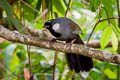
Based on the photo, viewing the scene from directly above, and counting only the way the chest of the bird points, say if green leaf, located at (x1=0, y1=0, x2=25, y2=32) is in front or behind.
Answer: in front

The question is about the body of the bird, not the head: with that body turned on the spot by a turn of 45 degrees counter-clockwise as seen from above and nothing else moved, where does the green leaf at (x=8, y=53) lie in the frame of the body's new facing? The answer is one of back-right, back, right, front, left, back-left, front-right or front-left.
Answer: front-right

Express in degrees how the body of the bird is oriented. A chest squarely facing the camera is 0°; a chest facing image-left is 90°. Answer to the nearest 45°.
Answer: approximately 90°
